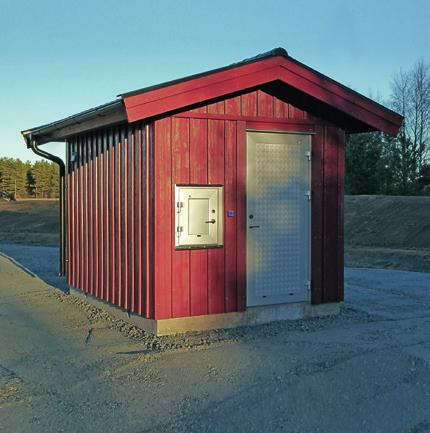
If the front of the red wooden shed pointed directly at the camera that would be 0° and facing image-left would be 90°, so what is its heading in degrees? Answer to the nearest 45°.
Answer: approximately 315°
